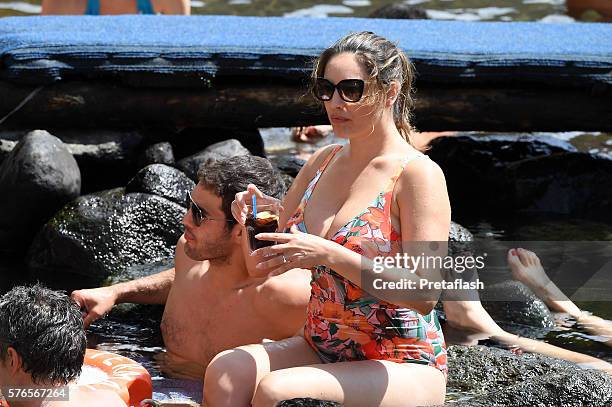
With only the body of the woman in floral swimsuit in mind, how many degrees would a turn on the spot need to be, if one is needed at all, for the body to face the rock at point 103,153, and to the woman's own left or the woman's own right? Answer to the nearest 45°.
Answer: approximately 90° to the woman's own right

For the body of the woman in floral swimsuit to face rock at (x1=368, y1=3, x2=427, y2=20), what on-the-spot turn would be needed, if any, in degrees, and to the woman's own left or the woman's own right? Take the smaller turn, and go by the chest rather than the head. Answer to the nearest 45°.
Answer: approximately 135° to the woman's own right

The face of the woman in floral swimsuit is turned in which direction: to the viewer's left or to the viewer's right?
to the viewer's left

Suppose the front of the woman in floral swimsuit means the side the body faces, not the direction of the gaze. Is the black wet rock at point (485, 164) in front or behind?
behind

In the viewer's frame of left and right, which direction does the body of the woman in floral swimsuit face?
facing the viewer and to the left of the viewer

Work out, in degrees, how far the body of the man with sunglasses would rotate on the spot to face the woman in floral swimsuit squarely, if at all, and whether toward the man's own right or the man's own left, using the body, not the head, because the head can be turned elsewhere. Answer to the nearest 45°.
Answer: approximately 90° to the man's own left

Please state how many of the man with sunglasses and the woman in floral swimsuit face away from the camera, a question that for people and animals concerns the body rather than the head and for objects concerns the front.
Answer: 0

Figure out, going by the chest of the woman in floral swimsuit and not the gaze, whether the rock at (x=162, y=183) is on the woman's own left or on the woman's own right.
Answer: on the woman's own right

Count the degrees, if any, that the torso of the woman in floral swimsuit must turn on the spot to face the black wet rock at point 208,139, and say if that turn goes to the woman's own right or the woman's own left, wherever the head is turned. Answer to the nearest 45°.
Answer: approximately 135° to the woman's own right

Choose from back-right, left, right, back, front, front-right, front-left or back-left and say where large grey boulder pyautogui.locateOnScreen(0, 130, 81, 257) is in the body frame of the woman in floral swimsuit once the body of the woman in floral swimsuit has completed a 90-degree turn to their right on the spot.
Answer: front

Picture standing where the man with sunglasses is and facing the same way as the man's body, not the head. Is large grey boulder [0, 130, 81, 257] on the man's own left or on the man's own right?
on the man's own right

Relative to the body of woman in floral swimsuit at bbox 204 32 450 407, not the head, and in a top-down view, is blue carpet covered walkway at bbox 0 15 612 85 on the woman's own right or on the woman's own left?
on the woman's own right
